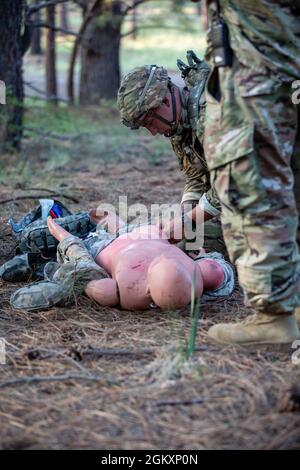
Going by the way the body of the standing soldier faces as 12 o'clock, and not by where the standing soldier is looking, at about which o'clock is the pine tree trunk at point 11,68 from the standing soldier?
The pine tree trunk is roughly at 2 o'clock from the standing soldier.

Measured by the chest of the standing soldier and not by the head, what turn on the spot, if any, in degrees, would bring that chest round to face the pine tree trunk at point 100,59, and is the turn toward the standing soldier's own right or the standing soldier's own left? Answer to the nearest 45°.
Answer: approximately 90° to the standing soldier's own right

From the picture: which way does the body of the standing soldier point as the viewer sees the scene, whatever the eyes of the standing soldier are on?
to the viewer's left

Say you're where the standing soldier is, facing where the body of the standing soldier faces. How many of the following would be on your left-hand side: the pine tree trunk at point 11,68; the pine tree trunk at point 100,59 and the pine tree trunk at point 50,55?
0
